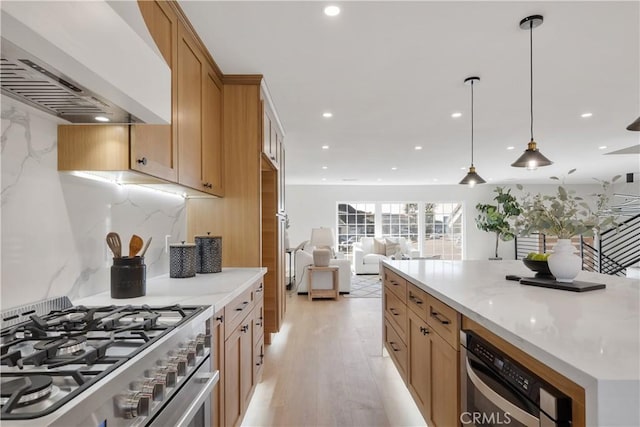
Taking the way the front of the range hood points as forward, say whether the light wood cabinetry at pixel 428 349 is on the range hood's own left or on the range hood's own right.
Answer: on the range hood's own left

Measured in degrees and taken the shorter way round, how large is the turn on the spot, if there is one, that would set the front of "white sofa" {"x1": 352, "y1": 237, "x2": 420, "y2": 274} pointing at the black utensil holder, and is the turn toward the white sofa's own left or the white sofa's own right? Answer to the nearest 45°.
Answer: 0° — it already faces it

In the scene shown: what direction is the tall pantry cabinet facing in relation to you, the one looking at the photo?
facing to the right of the viewer

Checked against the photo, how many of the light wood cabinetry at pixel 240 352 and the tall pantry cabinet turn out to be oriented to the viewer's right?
2

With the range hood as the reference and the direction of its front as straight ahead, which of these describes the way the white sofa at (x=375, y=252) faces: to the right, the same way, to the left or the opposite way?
to the right

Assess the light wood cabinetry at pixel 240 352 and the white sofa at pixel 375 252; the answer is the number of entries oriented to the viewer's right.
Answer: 1

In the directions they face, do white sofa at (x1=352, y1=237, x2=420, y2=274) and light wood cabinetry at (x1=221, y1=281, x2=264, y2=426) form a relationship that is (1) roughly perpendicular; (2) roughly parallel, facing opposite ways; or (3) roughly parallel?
roughly perpendicular

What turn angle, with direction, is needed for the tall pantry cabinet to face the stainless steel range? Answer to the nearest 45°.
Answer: approximately 90° to its right

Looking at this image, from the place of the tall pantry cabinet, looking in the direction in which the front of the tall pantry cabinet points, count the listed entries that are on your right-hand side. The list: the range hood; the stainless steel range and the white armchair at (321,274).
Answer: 2

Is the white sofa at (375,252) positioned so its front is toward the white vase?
yes

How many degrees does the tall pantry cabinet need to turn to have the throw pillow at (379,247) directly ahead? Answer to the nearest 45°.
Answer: approximately 45° to its left

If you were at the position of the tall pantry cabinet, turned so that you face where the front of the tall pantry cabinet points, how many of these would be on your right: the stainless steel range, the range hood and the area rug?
2

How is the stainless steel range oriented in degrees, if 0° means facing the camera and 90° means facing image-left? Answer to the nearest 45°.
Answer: approximately 315°

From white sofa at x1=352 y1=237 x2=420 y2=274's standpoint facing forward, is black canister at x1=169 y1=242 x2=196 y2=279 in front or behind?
in front

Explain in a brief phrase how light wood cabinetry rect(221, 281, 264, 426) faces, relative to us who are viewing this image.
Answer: facing to the right of the viewer

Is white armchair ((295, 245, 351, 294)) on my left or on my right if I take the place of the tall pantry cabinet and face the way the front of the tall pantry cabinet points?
on my left

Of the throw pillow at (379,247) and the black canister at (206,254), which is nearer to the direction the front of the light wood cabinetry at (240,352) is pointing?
the throw pillow

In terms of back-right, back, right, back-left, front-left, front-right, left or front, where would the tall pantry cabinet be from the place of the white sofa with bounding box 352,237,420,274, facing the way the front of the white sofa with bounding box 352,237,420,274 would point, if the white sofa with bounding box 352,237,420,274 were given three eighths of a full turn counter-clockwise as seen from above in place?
back-right
